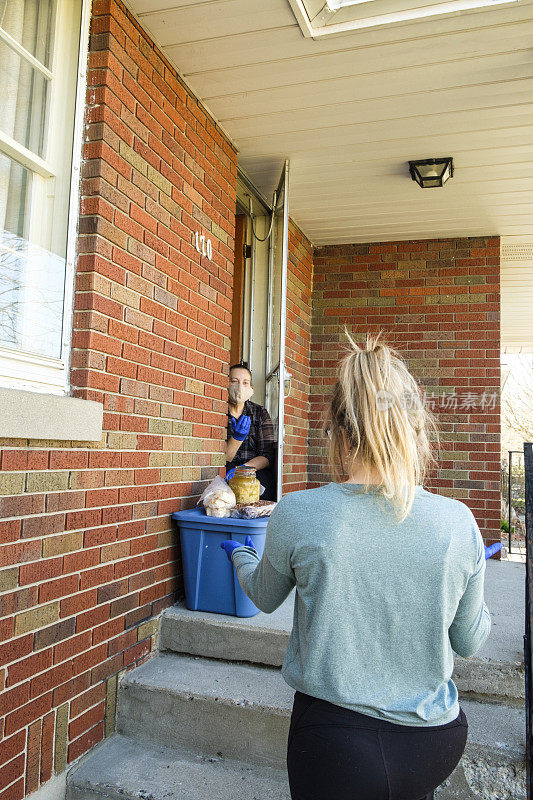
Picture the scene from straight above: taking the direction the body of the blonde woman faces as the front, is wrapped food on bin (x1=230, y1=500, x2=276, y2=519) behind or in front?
in front

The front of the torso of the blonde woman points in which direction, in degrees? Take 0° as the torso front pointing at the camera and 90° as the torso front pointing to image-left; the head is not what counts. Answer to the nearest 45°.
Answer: approximately 180°

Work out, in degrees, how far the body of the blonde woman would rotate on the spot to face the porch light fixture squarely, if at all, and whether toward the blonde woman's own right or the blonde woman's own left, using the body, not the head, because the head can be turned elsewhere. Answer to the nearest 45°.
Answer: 0° — they already face it

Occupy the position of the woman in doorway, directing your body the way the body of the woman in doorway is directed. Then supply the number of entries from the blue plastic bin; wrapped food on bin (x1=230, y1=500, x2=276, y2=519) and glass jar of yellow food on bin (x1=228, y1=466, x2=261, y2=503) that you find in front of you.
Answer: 3

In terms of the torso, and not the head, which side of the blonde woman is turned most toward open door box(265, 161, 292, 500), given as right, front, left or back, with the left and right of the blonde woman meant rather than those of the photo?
front

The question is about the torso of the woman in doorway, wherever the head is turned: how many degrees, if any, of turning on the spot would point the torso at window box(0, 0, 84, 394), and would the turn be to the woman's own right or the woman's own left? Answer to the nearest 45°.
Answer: approximately 45° to the woman's own right

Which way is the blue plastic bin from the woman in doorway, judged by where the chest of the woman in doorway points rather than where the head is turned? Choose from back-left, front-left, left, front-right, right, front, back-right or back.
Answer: front

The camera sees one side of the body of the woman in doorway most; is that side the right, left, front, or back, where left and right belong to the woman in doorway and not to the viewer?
front

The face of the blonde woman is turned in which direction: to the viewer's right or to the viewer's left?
to the viewer's left

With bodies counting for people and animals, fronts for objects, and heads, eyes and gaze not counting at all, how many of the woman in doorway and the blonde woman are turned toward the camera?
1

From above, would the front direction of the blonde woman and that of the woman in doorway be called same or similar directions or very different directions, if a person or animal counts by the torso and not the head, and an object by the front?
very different directions

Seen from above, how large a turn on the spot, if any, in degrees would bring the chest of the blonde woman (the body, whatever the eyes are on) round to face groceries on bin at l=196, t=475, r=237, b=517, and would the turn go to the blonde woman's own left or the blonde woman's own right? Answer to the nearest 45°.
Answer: approximately 45° to the blonde woman's own left

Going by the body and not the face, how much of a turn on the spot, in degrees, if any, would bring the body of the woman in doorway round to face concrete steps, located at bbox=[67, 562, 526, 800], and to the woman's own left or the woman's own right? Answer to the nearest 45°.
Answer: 0° — they already face it

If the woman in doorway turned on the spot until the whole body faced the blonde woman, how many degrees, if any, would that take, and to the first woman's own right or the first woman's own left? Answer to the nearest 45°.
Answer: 0° — they already face them

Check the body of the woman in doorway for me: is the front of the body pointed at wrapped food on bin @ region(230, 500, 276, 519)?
yes
